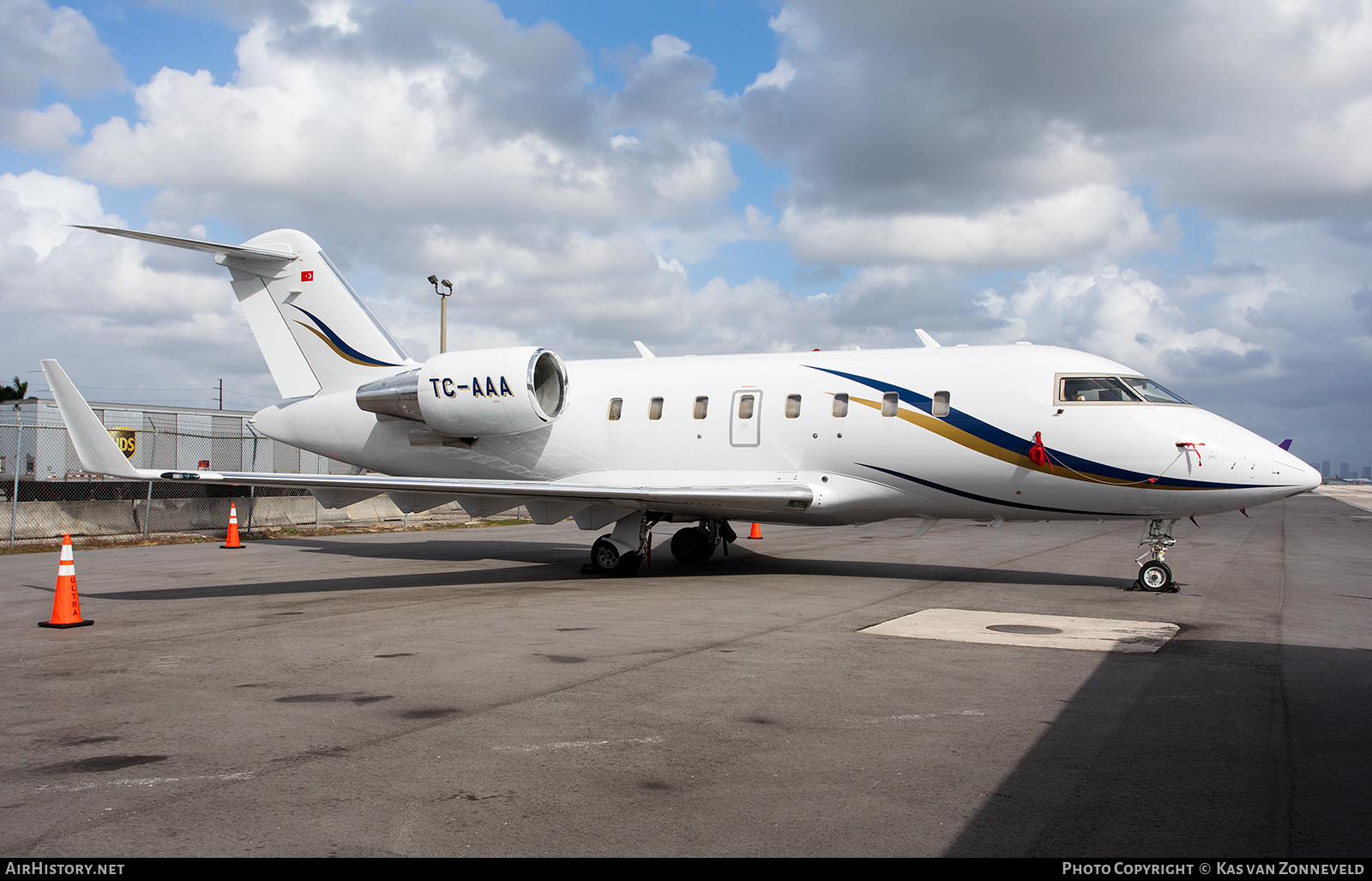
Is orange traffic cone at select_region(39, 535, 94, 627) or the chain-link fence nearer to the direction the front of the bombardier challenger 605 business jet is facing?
the orange traffic cone

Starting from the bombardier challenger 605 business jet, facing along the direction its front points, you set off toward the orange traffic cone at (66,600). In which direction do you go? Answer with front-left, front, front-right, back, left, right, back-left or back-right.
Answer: right

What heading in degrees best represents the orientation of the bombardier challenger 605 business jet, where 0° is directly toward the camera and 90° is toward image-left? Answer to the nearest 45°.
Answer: approximately 315°

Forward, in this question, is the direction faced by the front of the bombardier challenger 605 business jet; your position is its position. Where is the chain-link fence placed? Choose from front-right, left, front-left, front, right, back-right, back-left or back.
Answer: back
